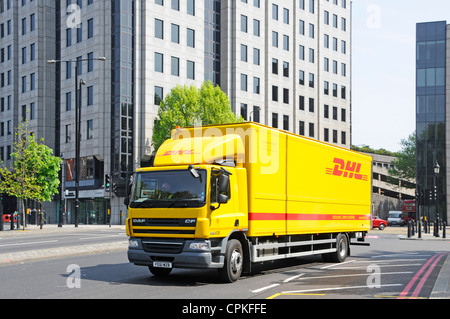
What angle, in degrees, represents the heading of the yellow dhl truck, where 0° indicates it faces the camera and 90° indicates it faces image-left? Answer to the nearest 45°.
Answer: approximately 45°

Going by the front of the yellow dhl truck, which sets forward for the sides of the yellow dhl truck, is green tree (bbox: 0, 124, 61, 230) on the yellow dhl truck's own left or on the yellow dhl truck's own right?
on the yellow dhl truck's own right

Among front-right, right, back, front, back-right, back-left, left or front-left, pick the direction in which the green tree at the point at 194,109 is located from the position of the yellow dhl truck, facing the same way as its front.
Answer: back-right

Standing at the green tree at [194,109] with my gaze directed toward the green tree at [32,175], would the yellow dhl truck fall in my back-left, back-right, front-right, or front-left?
front-left
